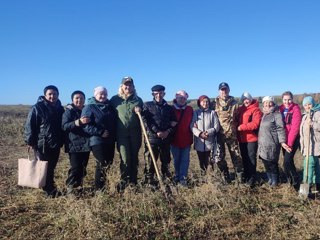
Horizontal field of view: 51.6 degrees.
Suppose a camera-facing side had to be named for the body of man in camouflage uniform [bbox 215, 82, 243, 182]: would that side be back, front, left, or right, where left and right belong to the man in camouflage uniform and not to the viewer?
front

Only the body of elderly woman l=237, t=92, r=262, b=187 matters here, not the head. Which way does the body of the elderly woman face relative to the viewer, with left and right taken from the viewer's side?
facing the viewer and to the left of the viewer

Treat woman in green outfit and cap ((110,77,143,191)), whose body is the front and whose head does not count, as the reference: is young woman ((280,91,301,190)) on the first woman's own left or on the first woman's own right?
on the first woman's own left

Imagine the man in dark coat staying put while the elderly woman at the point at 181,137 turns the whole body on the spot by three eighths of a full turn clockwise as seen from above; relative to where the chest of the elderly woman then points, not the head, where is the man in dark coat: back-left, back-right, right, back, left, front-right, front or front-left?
left

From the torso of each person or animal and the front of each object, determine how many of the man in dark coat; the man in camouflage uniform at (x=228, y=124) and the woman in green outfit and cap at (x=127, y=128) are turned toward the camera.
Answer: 3

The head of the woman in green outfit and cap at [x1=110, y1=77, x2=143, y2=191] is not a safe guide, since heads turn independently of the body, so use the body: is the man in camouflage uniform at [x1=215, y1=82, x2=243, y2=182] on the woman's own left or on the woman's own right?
on the woman's own left

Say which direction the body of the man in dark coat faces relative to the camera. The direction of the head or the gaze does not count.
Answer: toward the camera

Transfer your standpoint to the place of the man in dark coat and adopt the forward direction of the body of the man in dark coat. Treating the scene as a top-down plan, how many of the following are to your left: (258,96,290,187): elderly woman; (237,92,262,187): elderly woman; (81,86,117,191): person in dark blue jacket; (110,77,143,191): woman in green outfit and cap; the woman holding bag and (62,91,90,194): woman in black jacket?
2

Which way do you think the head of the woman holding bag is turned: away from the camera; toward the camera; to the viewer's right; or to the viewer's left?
toward the camera

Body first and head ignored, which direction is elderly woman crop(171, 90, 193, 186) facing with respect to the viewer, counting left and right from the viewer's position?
facing the viewer

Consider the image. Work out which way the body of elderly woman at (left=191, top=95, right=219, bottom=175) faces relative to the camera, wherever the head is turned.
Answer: toward the camera

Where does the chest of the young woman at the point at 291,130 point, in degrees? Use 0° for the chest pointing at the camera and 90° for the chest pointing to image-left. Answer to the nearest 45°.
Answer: approximately 45°
